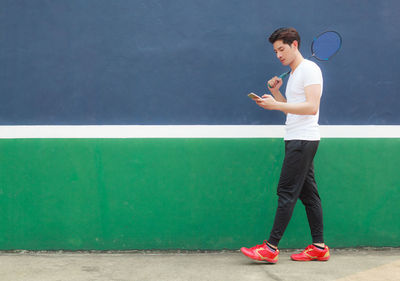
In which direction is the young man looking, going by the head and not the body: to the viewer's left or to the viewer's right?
to the viewer's left

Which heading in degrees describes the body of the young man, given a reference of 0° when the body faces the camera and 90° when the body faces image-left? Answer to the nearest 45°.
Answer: approximately 90°
